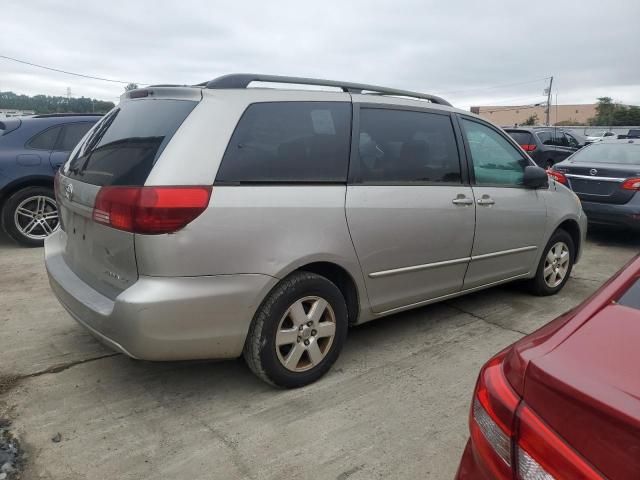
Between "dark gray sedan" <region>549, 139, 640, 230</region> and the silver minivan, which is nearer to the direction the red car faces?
the dark gray sedan

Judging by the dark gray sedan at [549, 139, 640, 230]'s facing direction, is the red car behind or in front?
behind

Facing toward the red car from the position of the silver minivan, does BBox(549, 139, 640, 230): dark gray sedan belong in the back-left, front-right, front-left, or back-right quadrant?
back-left

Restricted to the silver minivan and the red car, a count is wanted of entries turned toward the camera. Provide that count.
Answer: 0

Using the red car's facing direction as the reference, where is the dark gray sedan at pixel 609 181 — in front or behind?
in front

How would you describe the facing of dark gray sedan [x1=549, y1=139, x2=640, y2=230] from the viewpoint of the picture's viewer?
facing away from the viewer and to the right of the viewer

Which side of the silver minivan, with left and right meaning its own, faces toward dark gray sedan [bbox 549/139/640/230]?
front

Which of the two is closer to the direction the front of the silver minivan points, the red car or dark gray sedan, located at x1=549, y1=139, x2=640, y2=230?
the dark gray sedan

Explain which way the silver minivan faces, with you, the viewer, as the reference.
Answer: facing away from the viewer and to the right of the viewer

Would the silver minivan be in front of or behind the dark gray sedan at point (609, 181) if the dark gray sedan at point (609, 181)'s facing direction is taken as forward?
behind

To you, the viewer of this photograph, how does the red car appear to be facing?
facing away from the viewer and to the right of the viewer

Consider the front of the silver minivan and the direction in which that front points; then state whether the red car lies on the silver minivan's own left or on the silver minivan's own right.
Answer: on the silver minivan's own right
